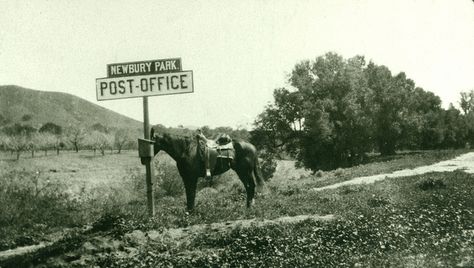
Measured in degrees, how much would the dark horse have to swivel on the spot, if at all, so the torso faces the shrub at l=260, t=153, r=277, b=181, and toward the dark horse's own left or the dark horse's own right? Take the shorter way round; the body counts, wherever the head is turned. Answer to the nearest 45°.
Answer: approximately 90° to the dark horse's own right

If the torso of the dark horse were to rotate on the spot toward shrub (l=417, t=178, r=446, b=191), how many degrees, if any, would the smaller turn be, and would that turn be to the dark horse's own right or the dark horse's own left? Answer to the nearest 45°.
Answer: approximately 180°

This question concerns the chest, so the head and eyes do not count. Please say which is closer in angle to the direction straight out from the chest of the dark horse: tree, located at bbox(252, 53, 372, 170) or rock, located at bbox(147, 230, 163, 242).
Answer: the rock

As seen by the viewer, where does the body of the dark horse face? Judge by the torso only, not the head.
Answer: to the viewer's left
